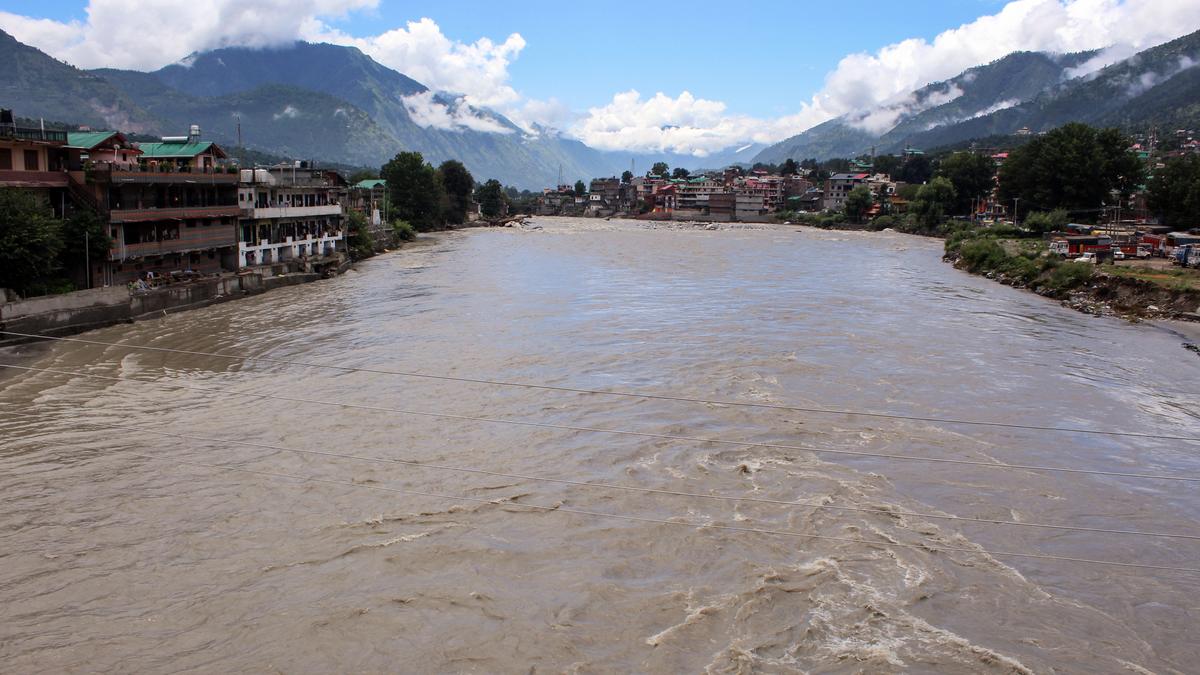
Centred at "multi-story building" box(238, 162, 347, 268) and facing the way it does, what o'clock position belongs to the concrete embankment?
The concrete embankment is roughly at 2 o'clock from the multi-story building.

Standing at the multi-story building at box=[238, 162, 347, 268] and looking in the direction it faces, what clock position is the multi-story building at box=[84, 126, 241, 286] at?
the multi-story building at box=[84, 126, 241, 286] is roughly at 2 o'clock from the multi-story building at box=[238, 162, 347, 268].

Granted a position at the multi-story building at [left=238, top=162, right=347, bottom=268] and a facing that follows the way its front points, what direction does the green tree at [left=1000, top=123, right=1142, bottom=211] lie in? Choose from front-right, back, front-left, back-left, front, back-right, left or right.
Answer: front-left

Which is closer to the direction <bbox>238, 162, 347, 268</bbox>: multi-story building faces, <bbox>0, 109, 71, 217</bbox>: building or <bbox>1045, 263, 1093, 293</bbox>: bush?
the bush

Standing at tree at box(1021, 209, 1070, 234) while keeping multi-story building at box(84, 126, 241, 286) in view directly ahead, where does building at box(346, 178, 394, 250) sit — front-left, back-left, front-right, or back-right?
front-right

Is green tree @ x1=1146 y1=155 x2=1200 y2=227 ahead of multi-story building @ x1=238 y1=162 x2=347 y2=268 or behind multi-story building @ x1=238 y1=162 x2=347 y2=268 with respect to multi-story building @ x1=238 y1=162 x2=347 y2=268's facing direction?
ahead

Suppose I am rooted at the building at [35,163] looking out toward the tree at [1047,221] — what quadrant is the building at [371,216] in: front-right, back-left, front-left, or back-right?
front-left

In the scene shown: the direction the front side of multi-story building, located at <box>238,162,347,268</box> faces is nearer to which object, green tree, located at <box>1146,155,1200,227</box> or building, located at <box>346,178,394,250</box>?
the green tree

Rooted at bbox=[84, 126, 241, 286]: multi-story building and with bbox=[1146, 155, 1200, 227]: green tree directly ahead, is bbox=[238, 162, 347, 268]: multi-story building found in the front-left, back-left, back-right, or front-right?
front-left

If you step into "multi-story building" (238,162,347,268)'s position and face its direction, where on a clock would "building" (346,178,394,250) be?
The building is roughly at 8 o'clock from the multi-story building.

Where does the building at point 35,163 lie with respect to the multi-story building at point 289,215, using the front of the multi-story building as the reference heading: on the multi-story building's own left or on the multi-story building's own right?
on the multi-story building's own right

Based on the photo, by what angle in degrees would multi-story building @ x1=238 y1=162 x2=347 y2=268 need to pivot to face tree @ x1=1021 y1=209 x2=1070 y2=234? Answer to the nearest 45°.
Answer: approximately 45° to its left

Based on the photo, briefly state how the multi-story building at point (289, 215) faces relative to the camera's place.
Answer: facing the viewer and to the right of the viewer

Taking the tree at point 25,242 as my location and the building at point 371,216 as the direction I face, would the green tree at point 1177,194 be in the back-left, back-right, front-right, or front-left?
front-right

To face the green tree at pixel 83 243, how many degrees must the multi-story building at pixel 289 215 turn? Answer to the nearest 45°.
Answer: approximately 45° to its right

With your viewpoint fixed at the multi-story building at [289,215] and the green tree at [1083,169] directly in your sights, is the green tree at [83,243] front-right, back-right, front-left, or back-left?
back-right
